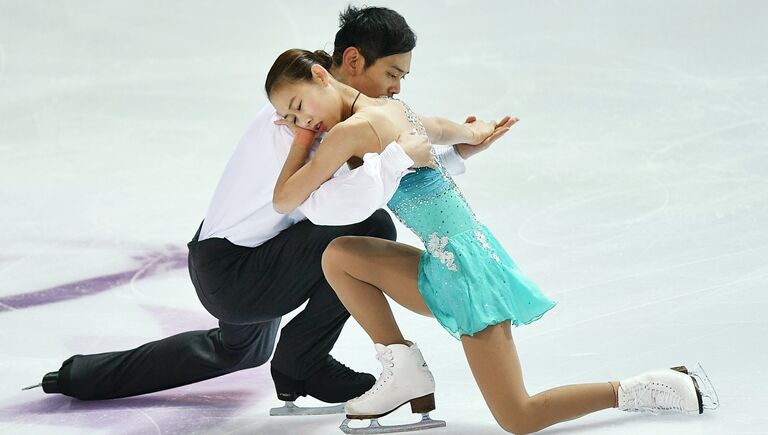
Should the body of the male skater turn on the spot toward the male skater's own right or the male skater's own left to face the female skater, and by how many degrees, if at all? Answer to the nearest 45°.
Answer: approximately 45° to the male skater's own right

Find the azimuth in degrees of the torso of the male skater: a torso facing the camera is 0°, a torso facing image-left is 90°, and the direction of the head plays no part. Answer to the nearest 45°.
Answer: approximately 270°

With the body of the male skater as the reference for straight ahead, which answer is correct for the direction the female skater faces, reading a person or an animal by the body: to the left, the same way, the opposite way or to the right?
the opposite way

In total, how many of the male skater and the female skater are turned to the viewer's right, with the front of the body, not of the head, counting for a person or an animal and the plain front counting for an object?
1

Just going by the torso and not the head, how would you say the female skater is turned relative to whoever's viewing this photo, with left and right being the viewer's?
facing to the left of the viewer
